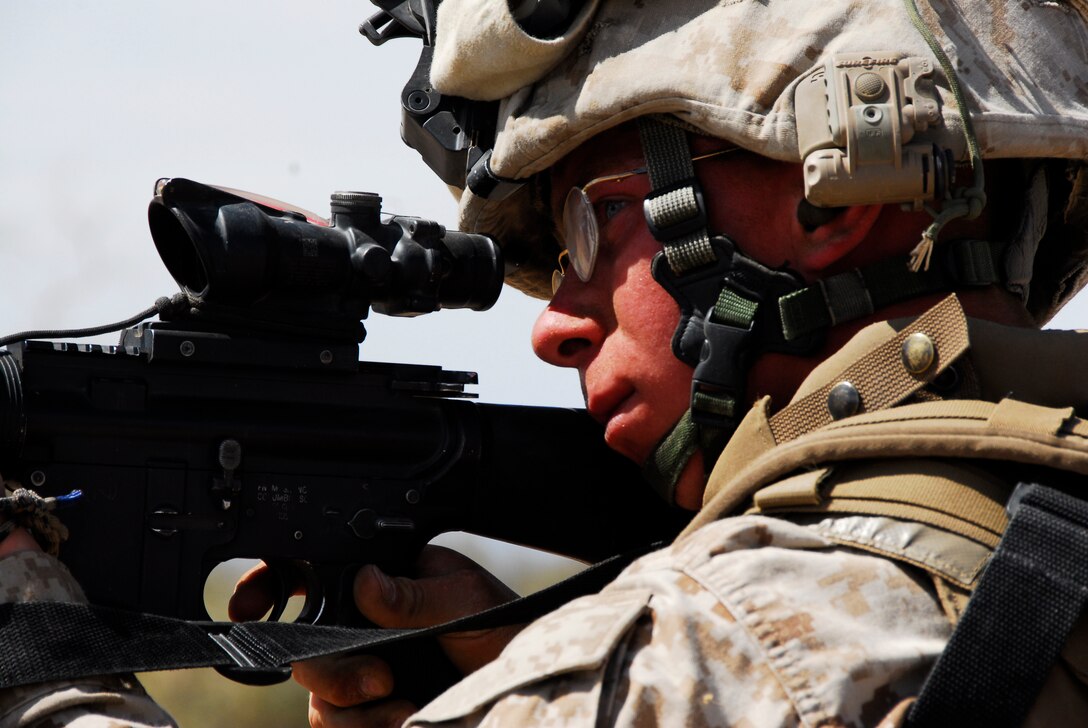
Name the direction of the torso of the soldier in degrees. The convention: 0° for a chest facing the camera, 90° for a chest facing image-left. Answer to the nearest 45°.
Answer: approximately 90°

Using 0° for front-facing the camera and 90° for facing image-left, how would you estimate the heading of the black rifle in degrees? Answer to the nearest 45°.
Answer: approximately 90°

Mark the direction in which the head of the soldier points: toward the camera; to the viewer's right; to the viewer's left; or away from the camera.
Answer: to the viewer's left
